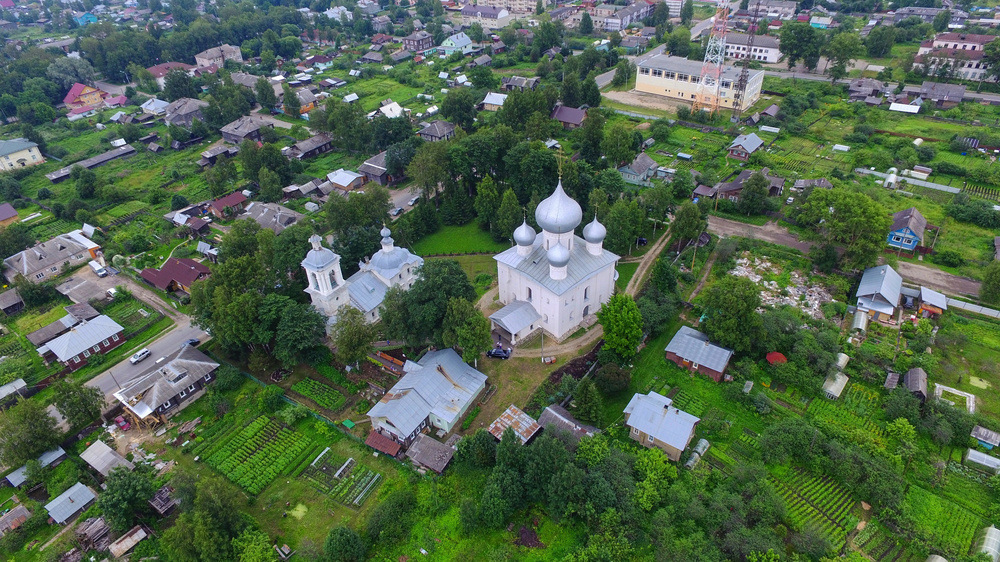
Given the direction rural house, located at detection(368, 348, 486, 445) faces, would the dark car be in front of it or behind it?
behind

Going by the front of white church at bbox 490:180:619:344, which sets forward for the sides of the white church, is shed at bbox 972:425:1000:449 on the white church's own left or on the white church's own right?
on the white church's own left

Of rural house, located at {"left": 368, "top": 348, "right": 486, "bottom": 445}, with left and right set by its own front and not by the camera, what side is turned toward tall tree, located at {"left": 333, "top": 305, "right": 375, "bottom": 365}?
right

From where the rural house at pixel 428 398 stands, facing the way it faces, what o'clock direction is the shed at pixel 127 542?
The shed is roughly at 1 o'clock from the rural house.

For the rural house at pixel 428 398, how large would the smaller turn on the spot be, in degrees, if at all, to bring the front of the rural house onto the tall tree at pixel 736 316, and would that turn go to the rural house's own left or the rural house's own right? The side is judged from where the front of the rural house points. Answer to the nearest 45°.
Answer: approximately 135° to the rural house's own left

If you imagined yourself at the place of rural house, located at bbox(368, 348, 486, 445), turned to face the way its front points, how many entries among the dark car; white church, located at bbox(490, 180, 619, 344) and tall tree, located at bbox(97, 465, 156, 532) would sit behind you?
2

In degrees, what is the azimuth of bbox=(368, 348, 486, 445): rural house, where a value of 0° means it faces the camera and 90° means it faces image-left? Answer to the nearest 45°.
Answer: approximately 45°

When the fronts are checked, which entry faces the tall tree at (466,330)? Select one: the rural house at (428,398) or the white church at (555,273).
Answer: the white church

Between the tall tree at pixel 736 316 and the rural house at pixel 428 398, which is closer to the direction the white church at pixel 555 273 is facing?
the rural house

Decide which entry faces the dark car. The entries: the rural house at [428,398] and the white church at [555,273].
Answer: the white church

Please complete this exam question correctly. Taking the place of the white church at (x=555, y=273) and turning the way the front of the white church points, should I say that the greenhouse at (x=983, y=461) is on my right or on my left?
on my left

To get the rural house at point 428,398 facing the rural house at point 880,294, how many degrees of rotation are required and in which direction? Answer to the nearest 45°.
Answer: approximately 135° to its left

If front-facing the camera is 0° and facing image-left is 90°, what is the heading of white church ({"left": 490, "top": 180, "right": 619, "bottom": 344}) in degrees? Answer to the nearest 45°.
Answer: approximately 45°

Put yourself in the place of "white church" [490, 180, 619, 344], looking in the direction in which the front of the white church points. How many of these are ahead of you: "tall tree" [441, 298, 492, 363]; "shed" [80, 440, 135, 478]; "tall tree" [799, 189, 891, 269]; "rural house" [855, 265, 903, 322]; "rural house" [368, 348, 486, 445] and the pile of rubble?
3
